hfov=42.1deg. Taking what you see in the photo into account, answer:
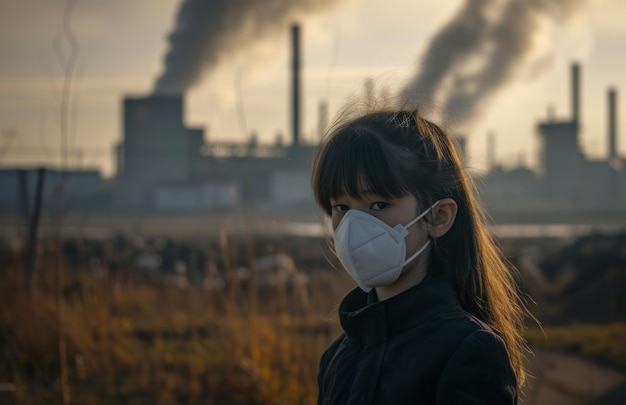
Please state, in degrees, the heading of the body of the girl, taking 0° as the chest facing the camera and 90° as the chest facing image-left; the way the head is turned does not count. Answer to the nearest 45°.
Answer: approximately 45°

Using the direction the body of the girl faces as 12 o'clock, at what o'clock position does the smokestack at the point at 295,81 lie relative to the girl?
The smokestack is roughly at 4 o'clock from the girl.
